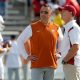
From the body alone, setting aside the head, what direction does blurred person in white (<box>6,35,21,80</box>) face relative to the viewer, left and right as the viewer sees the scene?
facing away from the viewer

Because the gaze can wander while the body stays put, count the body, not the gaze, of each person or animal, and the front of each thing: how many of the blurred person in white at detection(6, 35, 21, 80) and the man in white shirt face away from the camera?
1

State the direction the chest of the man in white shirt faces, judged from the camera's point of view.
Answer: to the viewer's left

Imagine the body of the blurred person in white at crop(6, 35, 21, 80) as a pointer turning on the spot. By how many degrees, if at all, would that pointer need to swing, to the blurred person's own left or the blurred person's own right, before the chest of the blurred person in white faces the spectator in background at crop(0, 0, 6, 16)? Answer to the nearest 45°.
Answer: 0° — they already face them

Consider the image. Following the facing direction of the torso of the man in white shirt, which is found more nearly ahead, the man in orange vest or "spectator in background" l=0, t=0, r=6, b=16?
the man in orange vest

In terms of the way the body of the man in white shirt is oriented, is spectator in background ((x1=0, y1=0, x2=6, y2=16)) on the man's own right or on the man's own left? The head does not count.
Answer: on the man's own right

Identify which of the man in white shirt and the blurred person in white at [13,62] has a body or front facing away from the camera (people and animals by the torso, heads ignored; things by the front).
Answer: the blurred person in white

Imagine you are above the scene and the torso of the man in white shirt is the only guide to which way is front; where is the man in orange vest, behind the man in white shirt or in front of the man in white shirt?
in front
